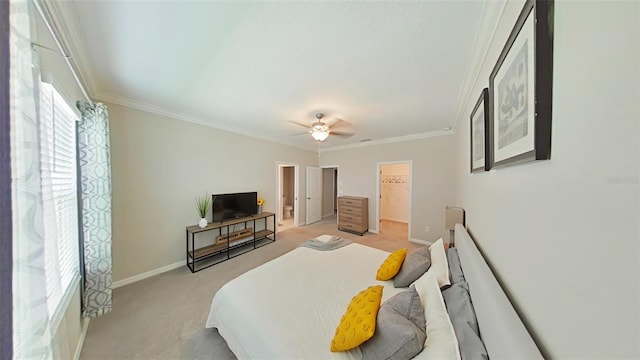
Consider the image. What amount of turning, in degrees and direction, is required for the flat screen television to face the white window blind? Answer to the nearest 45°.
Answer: approximately 90° to its right

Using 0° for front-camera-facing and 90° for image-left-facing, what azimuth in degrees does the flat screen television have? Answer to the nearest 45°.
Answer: approximately 315°

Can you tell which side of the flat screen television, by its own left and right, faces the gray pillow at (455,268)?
front

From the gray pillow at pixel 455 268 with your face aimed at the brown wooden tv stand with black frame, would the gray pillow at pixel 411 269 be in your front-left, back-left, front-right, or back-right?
front-left

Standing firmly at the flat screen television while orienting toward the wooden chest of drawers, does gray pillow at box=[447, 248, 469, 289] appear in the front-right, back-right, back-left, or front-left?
front-right

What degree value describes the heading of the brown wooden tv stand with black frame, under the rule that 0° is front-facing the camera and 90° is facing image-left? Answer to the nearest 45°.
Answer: approximately 315°

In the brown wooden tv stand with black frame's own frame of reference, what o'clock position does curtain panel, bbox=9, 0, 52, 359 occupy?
The curtain panel is roughly at 2 o'clock from the brown wooden tv stand with black frame.

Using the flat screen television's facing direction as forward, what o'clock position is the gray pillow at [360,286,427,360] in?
The gray pillow is roughly at 1 o'clock from the flat screen television.

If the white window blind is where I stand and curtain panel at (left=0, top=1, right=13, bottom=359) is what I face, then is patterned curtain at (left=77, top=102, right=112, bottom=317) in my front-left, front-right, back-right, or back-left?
back-left

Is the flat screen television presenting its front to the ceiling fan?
yes

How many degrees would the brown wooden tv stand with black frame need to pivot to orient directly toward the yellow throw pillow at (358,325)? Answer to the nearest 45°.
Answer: approximately 45° to its right

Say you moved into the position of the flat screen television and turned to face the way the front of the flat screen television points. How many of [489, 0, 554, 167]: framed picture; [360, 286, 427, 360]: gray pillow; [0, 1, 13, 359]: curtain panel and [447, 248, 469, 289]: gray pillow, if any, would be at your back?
0
